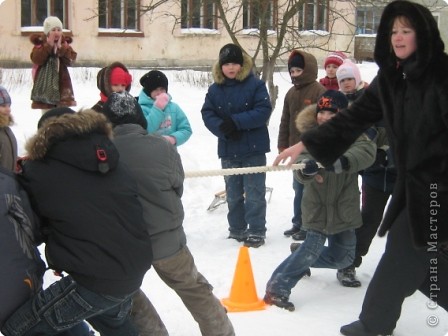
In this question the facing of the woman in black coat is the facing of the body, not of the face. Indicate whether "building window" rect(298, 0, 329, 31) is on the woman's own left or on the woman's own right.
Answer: on the woman's own right

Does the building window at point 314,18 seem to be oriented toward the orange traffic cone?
yes

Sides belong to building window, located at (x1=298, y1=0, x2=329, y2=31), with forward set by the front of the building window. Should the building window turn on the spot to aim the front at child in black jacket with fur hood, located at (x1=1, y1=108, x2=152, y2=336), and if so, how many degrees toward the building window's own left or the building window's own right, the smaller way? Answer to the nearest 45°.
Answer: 0° — it already faces them

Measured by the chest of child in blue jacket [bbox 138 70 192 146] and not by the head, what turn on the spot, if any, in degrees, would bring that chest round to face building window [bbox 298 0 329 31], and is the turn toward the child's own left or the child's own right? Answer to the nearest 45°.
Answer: approximately 135° to the child's own left

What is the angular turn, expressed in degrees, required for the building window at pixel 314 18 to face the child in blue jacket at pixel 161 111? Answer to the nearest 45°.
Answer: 0° — it already faces them

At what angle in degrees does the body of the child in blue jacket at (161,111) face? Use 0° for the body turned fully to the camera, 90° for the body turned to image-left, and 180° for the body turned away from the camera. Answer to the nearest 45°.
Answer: approximately 315°

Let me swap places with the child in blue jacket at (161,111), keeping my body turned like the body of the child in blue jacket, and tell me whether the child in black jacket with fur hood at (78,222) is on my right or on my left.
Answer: on my right

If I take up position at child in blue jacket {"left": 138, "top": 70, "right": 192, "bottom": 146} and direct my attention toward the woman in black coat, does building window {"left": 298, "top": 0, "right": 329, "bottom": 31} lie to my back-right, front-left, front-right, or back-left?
back-left

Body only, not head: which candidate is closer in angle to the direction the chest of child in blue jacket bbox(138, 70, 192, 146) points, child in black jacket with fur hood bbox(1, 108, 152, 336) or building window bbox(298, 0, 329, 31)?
the child in black jacket with fur hood

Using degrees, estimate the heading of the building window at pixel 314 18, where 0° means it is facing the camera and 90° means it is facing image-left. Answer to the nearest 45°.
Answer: approximately 0°

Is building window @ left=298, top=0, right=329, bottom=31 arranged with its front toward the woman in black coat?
yes
